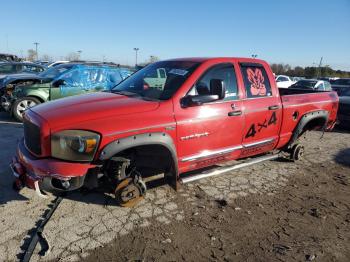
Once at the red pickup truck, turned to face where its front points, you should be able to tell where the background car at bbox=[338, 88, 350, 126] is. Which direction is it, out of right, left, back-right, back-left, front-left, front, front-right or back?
back

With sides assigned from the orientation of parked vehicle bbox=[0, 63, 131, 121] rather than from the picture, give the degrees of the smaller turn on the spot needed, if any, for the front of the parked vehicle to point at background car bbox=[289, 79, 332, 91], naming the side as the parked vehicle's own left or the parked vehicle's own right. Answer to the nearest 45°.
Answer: approximately 135° to the parked vehicle's own right

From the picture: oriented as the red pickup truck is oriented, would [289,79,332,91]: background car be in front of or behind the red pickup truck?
behind

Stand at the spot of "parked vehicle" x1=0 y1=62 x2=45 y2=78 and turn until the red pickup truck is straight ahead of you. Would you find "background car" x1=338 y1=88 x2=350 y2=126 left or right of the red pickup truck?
left

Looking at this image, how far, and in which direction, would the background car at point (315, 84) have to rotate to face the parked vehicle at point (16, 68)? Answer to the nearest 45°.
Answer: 0° — it already faces it

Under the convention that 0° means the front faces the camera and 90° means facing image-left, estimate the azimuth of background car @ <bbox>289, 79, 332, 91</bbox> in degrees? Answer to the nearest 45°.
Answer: approximately 45°

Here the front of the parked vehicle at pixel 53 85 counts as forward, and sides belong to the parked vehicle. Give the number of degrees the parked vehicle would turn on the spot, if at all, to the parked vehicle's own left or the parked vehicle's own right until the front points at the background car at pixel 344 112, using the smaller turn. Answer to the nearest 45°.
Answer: approximately 135° to the parked vehicle's own left

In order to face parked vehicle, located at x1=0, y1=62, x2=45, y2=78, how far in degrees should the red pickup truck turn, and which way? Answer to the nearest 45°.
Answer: approximately 90° to its right
